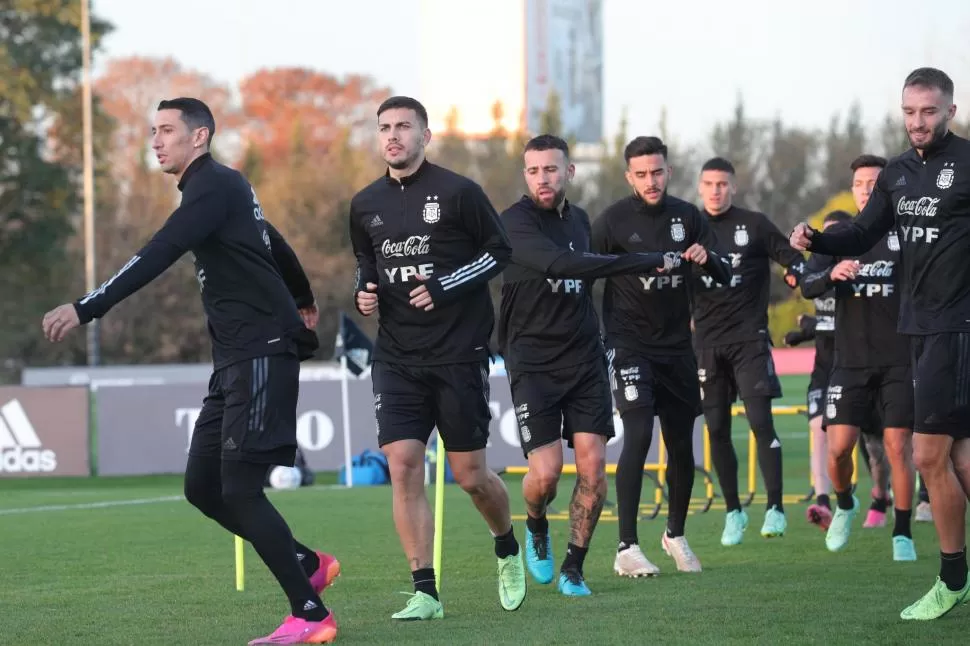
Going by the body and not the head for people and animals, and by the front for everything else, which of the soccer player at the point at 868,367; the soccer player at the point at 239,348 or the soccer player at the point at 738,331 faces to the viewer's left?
the soccer player at the point at 239,348

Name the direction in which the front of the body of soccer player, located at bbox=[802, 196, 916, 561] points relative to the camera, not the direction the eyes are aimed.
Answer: toward the camera

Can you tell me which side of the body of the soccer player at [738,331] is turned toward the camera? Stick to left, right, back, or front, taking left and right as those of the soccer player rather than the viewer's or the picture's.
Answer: front

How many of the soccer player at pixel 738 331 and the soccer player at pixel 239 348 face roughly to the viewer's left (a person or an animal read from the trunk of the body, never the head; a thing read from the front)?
1

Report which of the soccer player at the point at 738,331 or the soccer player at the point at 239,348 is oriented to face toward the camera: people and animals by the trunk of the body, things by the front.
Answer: the soccer player at the point at 738,331

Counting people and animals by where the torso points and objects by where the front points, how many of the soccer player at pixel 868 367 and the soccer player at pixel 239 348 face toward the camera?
1

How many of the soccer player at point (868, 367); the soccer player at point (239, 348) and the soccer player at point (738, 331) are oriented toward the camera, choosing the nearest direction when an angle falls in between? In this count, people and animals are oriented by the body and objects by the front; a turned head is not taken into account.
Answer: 2

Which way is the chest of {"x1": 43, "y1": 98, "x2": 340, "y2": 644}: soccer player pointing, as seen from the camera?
to the viewer's left

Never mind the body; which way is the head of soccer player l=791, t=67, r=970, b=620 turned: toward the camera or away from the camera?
toward the camera

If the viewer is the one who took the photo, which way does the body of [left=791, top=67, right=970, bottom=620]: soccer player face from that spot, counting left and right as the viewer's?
facing the viewer and to the left of the viewer
